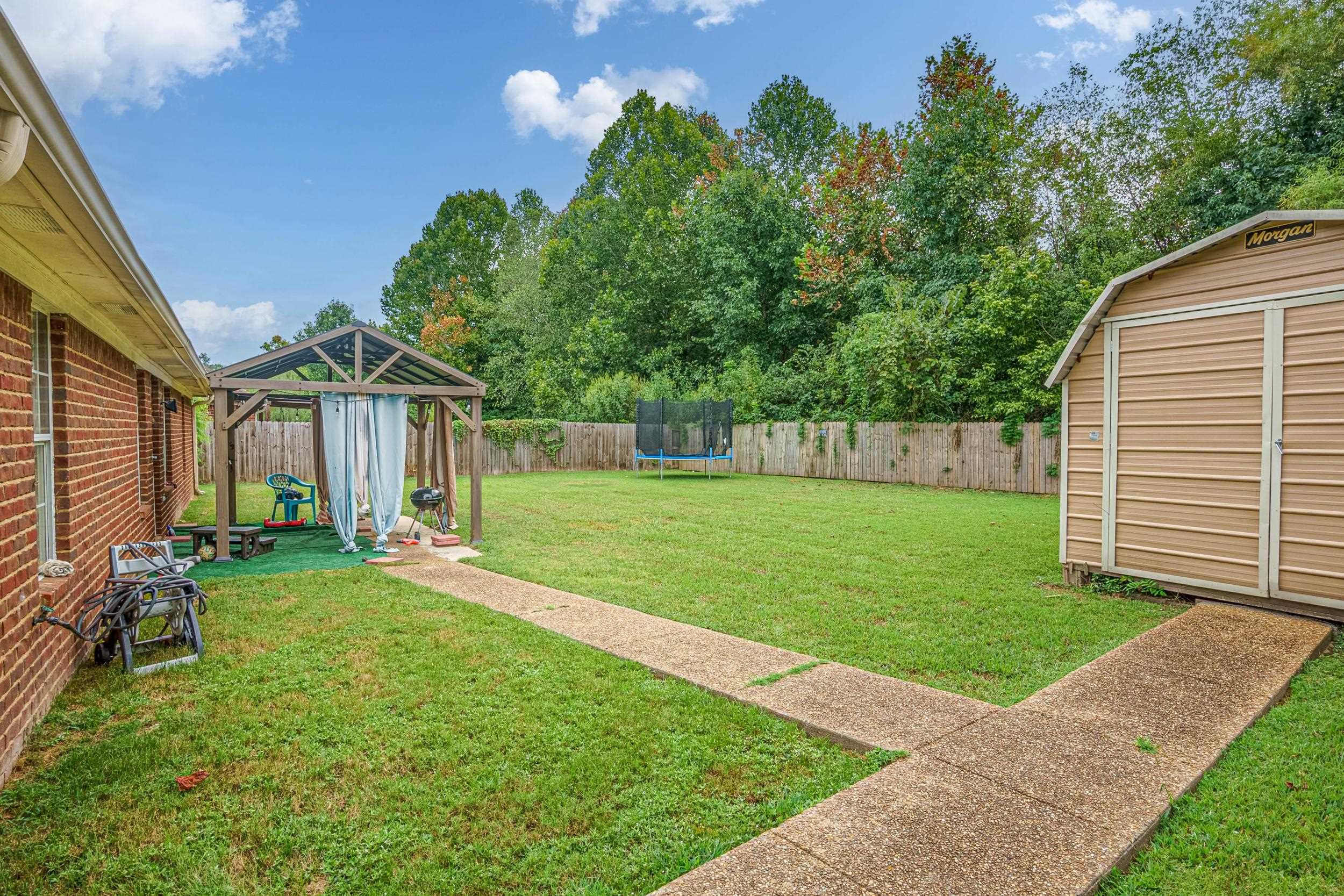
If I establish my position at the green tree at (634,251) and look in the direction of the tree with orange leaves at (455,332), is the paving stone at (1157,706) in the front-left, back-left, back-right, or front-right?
back-left

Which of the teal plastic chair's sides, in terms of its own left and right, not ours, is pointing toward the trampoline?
left

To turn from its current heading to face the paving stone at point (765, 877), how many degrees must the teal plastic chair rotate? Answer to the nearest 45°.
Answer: approximately 45° to its right

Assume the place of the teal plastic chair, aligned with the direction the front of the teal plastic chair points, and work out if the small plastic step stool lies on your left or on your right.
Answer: on your right

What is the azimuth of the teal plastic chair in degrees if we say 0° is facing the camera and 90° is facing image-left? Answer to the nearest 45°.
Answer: approximately 315°

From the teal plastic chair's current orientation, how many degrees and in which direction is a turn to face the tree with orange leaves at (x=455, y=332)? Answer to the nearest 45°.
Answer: approximately 135° to its left
